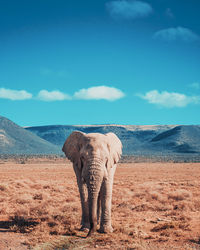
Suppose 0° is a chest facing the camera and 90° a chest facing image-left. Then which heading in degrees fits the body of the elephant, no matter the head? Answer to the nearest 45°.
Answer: approximately 0°
